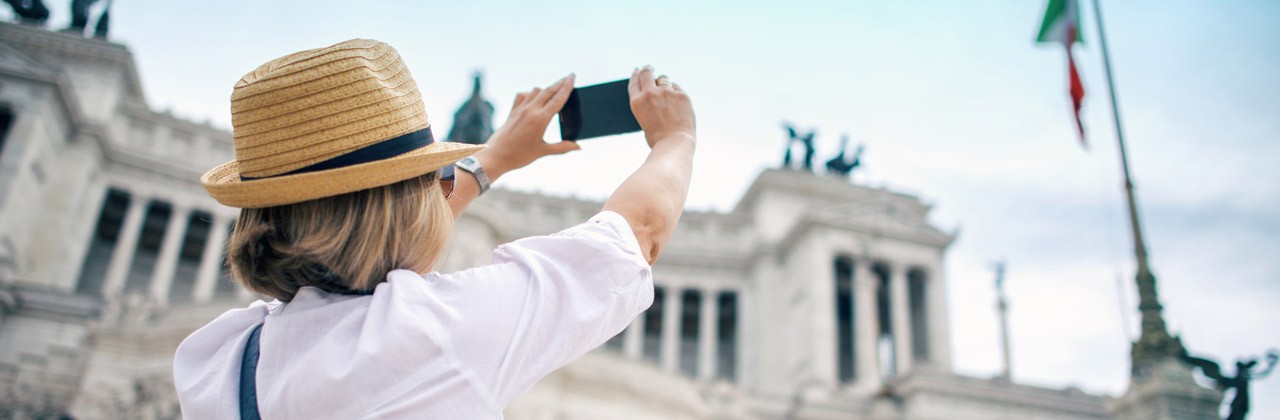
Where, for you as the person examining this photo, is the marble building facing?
facing the viewer and to the right of the viewer

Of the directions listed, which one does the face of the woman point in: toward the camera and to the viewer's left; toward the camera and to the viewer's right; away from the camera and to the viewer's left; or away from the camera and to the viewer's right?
away from the camera and to the viewer's right

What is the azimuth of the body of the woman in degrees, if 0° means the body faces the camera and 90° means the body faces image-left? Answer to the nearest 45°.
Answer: approximately 225°

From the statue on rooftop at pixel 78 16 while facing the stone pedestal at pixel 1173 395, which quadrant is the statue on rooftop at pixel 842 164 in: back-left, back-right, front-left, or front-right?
front-left

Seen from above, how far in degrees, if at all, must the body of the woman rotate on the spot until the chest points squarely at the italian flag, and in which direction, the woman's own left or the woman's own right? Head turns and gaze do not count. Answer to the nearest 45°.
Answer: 0° — they already face it

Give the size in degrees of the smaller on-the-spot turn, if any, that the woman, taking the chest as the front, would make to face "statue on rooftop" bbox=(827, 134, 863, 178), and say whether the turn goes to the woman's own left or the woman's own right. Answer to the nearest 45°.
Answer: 0° — they already face it

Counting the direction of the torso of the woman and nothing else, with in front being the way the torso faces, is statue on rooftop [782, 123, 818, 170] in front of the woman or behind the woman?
in front

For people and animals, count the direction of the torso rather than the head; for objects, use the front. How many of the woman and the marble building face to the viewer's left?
0

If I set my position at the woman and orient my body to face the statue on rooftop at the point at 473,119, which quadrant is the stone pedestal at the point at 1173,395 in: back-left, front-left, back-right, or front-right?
front-right

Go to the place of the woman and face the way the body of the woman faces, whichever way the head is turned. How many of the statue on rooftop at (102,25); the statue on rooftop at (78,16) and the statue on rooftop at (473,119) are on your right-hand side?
0

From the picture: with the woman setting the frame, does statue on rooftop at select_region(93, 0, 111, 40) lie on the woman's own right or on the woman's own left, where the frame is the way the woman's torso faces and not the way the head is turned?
on the woman's own left

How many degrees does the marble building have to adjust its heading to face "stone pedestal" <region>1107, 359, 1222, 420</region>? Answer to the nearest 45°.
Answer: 0° — it already faces it

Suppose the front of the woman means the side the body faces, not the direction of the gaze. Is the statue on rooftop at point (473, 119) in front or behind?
in front

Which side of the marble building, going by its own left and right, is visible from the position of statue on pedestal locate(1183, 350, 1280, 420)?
front

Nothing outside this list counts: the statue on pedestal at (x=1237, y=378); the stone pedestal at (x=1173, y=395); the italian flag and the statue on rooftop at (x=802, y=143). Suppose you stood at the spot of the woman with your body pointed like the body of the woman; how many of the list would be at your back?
0

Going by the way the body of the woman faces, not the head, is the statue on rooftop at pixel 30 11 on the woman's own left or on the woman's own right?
on the woman's own left
